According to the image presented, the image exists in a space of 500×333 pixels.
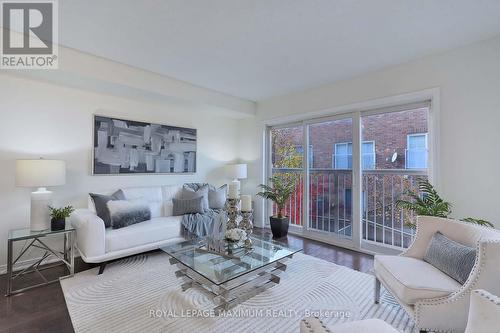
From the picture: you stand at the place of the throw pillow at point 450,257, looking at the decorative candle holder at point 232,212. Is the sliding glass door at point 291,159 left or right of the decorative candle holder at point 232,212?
right

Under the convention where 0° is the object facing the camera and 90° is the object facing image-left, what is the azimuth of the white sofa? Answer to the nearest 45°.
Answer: approximately 315°

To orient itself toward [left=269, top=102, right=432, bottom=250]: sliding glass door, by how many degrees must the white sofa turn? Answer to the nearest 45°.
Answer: approximately 45° to its left

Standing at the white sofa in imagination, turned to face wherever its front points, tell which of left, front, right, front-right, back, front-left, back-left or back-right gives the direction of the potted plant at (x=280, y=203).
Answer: front-left

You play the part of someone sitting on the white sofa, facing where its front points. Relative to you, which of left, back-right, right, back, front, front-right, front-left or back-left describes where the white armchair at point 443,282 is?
front

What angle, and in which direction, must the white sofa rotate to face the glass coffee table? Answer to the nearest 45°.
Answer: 0° — it already faces it

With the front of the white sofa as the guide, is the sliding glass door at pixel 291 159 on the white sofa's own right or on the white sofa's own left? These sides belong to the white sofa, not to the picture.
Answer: on the white sofa's own left
